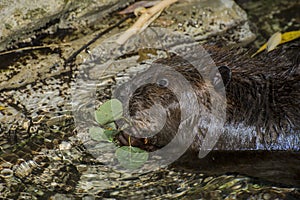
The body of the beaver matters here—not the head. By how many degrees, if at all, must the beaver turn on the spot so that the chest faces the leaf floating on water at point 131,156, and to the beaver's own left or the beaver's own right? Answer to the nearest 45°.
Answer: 0° — it already faces it

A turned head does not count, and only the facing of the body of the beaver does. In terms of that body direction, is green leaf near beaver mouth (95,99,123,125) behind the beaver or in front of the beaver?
in front

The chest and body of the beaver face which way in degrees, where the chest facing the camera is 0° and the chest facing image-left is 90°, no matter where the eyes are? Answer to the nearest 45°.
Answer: approximately 90°

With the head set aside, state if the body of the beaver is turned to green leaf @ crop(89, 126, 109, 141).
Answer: yes
